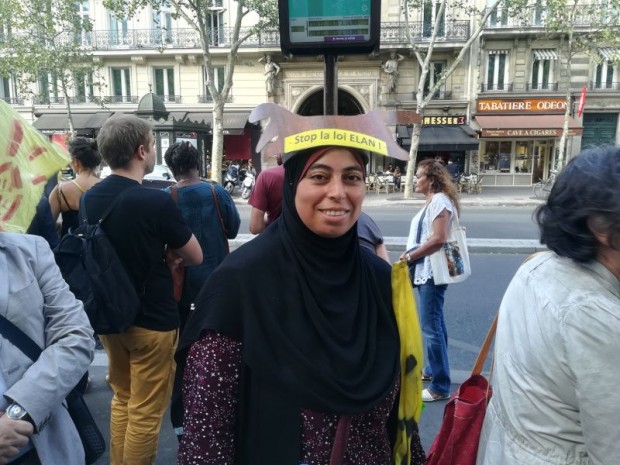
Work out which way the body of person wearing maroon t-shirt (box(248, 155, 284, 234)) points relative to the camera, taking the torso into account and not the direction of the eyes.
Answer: away from the camera

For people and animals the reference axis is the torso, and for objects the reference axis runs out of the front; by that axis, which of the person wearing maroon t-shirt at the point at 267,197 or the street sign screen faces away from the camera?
the person wearing maroon t-shirt

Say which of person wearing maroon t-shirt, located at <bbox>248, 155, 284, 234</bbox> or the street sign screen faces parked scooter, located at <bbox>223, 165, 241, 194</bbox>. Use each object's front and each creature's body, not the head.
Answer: the person wearing maroon t-shirt

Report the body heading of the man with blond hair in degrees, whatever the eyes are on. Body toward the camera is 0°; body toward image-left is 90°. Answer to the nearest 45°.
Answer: approximately 225°

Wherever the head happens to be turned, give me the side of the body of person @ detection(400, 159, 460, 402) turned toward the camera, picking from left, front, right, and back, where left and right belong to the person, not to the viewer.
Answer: left

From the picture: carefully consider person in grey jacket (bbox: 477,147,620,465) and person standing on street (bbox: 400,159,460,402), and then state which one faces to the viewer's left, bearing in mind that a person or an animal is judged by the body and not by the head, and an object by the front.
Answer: the person standing on street

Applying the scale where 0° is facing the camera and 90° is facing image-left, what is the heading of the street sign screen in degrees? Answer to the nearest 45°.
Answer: approximately 0°

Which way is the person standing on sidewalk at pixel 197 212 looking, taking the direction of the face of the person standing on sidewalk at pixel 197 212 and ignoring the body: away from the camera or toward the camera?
away from the camera

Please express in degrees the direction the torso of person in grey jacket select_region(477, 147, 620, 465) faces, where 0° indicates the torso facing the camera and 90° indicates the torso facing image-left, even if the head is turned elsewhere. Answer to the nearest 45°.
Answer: approximately 225°

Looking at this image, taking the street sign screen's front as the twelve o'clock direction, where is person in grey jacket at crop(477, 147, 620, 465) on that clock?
The person in grey jacket is roughly at 11 o'clock from the street sign screen.

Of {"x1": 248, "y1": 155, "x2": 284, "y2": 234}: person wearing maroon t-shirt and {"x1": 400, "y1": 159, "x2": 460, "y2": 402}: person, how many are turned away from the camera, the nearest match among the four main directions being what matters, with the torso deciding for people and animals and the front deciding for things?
1

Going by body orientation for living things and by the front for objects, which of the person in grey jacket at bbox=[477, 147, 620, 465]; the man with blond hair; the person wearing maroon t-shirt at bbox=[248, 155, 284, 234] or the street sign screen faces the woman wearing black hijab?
the street sign screen
